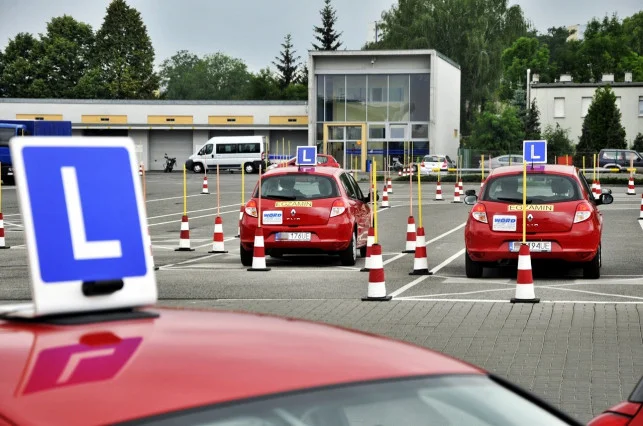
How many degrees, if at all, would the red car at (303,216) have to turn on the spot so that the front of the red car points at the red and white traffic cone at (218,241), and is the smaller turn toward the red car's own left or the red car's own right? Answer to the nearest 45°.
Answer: approximately 45° to the red car's own left

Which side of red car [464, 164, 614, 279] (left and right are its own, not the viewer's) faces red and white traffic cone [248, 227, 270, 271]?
left

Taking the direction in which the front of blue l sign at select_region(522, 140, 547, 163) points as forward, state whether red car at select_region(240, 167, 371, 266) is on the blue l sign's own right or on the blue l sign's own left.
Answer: on the blue l sign's own right

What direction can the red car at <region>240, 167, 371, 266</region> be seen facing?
away from the camera

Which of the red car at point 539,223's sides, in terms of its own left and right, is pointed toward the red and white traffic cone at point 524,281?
back

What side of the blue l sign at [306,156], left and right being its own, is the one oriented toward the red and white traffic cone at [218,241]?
right

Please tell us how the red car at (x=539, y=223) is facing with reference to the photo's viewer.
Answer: facing away from the viewer

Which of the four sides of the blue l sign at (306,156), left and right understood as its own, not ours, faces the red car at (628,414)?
front
